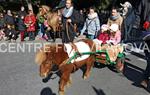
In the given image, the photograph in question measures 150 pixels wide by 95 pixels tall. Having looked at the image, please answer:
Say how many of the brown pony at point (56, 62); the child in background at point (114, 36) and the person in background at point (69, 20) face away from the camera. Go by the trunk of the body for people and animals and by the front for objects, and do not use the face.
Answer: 0

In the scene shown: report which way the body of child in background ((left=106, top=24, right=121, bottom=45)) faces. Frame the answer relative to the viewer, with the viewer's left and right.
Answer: facing the viewer and to the left of the viewer

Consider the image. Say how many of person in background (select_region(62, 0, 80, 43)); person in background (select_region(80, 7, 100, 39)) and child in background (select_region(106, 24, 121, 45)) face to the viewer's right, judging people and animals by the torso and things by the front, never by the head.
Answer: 0

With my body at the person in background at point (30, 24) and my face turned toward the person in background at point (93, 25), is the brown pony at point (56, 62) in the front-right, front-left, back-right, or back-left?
front-right

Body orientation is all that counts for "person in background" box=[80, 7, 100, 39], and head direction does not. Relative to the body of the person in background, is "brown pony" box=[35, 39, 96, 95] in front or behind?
in front

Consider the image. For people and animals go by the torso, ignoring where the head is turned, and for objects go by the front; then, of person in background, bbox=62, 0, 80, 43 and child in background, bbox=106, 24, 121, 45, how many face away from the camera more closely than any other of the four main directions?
0
